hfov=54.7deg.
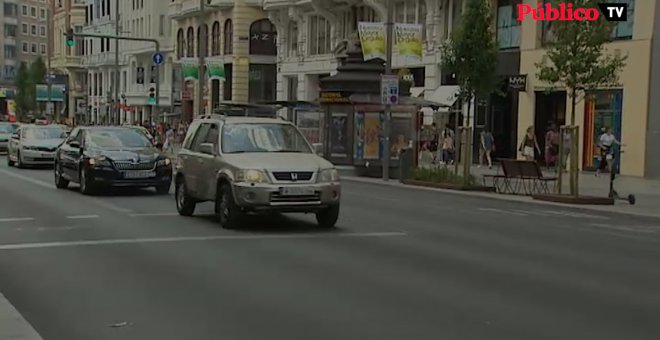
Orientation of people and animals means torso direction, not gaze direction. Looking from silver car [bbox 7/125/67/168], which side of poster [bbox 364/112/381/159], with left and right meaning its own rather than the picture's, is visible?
right

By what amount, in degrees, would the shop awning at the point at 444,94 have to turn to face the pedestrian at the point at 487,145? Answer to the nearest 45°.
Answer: approximately 90° to its left

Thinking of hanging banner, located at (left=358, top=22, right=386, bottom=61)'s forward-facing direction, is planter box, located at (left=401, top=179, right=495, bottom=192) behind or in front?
in front

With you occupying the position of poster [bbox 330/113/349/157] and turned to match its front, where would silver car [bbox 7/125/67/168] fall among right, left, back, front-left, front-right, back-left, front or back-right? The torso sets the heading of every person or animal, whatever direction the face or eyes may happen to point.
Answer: right

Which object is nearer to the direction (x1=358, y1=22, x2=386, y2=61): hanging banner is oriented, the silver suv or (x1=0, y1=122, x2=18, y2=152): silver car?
the silver suv

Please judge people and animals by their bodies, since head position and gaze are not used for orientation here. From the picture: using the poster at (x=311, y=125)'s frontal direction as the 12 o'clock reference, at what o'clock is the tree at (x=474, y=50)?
The tree is roughly at 11 o'clock from the poster.

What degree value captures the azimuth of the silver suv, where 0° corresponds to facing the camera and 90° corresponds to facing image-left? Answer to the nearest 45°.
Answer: approximately 315°

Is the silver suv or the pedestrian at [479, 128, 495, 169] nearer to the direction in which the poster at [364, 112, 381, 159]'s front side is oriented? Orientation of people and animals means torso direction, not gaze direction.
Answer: the silver suv

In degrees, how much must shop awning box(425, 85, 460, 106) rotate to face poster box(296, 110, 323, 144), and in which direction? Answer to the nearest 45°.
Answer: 0° — it already faces it

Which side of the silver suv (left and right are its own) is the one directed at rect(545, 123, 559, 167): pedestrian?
left
